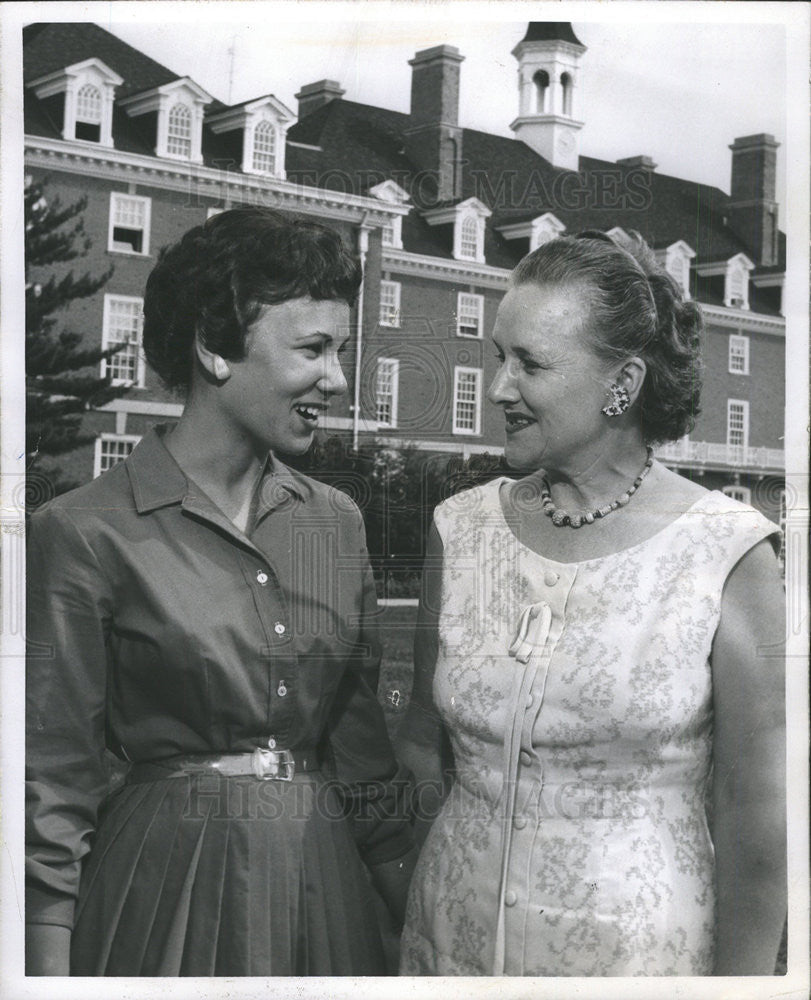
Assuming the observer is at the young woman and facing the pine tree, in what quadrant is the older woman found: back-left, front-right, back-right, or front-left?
back-right

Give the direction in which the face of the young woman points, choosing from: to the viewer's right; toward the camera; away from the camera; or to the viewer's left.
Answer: to the viewer's right

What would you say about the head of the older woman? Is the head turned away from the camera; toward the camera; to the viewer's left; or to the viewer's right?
to the viewer's left

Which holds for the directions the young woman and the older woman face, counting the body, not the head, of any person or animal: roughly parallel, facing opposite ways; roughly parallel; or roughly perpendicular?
roughly perpendicular

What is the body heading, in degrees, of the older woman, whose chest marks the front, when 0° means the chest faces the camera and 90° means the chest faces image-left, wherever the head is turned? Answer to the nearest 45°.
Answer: approximately 45°

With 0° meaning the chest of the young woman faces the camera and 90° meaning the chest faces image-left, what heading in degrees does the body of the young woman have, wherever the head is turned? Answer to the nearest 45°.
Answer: approximately 315°
